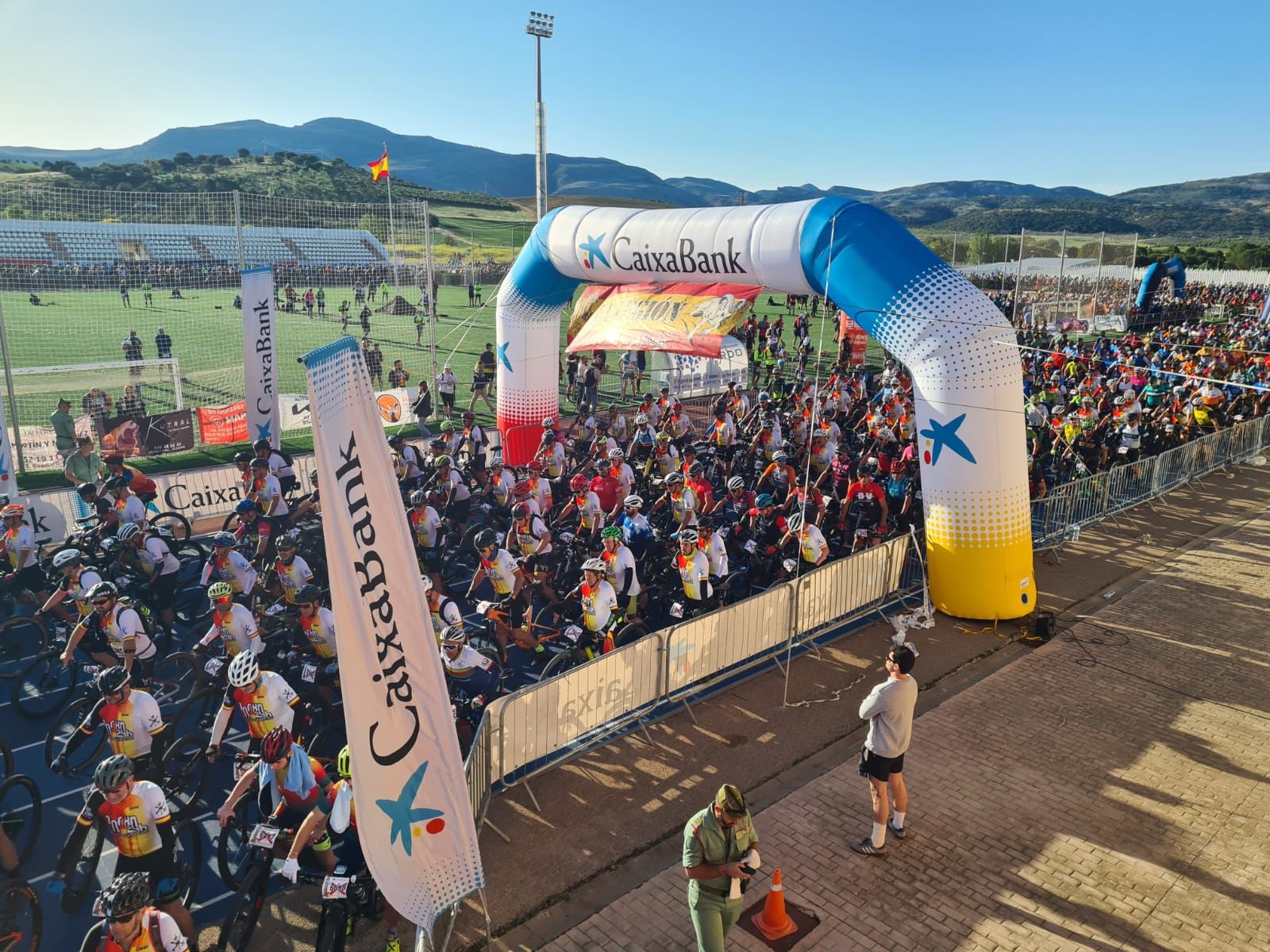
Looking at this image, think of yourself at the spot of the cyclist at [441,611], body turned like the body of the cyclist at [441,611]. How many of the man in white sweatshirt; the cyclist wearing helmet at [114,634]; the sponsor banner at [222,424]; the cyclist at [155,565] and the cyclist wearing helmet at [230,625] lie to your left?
1

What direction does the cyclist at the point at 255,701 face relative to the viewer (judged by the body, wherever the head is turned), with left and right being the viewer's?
facing the viewer and to the left of the viewer

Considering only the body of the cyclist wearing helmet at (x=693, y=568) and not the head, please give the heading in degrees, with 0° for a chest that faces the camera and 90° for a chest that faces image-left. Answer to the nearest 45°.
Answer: approximately 45°

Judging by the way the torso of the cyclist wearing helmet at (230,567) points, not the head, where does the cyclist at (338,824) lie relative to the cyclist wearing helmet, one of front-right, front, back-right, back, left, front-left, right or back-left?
front-left

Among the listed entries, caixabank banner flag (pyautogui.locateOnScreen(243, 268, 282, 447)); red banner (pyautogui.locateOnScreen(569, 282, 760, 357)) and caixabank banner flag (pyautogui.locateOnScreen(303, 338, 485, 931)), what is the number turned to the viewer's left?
0

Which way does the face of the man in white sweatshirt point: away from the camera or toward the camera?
away from the camera

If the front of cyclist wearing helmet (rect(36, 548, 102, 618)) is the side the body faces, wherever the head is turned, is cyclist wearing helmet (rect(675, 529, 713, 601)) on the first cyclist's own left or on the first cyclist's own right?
on the first cyclist's own left

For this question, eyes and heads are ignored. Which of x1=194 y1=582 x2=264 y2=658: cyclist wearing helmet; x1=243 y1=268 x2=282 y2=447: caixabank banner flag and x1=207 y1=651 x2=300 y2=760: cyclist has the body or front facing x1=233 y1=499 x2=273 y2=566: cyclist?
the caixabank banner flag

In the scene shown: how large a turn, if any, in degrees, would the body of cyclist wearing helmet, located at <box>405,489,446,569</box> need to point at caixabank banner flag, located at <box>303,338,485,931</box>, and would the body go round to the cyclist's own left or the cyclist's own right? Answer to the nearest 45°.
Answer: approximately 45° to the cyclist's own left

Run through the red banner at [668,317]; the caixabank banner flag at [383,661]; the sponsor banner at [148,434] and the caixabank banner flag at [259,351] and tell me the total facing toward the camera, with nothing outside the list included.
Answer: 4

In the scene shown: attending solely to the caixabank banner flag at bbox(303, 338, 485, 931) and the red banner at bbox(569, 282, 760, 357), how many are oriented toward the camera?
2

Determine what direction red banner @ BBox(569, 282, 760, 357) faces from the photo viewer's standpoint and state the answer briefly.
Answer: facing the viewer
